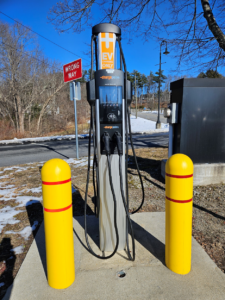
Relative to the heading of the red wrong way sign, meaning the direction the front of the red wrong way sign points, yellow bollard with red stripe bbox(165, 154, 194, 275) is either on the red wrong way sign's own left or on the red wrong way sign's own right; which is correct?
on the red wrong way sign's own left

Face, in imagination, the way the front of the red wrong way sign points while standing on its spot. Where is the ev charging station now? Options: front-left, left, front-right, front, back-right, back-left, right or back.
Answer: front-left

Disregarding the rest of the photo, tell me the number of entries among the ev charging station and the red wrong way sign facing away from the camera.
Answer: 0

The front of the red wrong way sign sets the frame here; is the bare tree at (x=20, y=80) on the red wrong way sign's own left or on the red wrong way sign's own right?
on the red wrong way sign's own right

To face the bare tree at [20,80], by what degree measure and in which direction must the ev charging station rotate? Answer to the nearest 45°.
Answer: approximately 135° to its right

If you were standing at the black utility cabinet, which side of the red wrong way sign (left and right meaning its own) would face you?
left

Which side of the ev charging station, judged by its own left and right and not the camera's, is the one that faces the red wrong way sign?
back

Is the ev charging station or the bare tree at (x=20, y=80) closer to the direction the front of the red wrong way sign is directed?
the ev charging station

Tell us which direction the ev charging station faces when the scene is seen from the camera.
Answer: facing the viewer

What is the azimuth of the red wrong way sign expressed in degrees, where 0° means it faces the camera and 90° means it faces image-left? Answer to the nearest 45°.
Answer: approximately 45°
